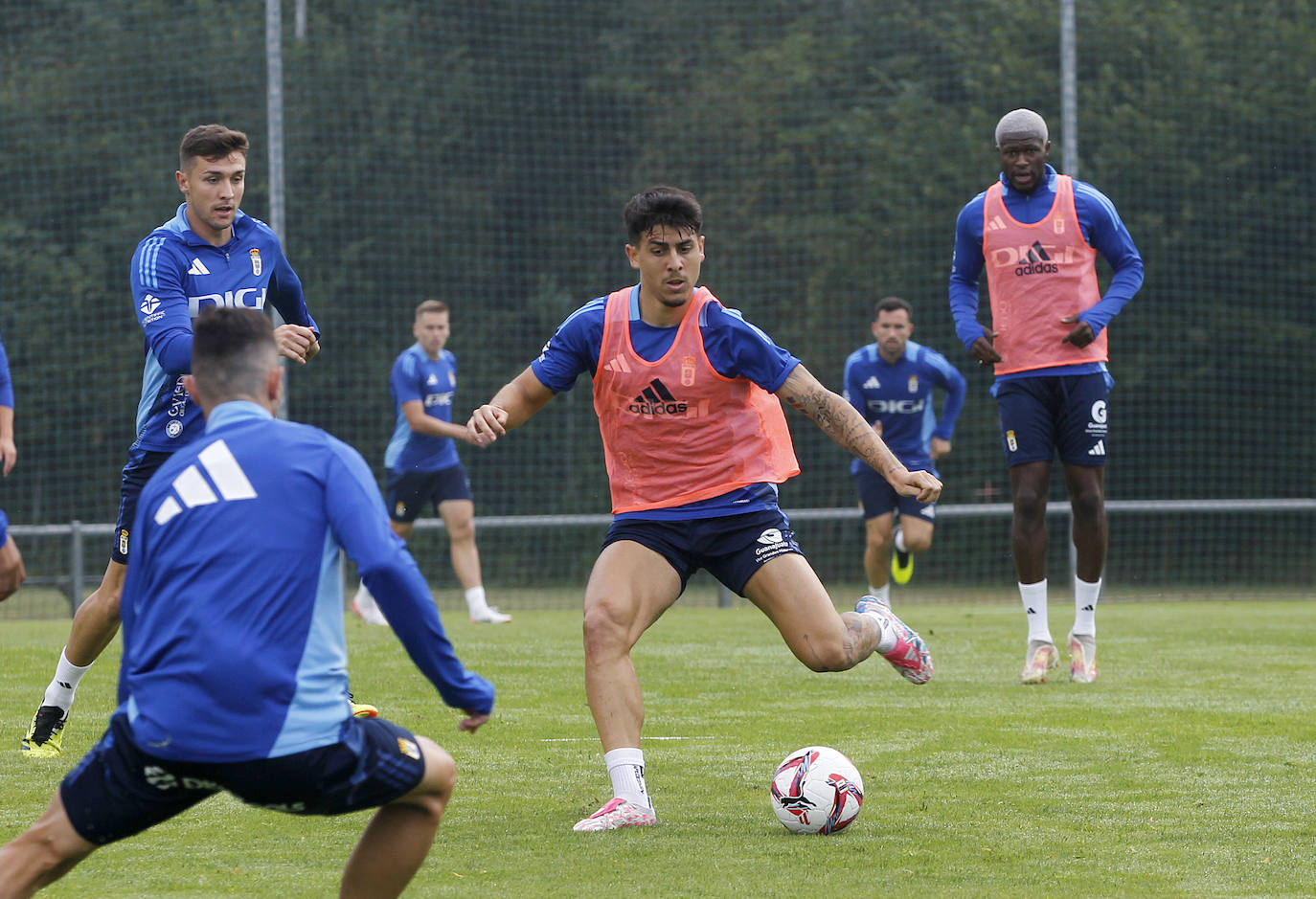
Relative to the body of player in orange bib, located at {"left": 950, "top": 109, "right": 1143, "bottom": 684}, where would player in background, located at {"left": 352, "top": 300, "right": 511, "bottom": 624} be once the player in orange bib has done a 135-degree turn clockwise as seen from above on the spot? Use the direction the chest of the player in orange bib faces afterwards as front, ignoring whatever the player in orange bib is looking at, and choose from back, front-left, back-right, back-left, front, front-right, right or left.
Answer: front

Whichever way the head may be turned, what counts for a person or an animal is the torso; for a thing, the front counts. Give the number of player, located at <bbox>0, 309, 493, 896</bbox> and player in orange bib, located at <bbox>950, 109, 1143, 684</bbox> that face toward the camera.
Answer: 1

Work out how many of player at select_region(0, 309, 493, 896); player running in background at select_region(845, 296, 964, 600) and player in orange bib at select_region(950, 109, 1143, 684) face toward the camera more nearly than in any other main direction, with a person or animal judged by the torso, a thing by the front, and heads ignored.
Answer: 2

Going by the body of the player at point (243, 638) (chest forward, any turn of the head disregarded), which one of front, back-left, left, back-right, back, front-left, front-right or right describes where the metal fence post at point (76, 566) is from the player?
front-left

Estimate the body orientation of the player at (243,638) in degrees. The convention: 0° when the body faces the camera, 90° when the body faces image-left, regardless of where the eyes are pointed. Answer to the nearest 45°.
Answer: approximately 225°

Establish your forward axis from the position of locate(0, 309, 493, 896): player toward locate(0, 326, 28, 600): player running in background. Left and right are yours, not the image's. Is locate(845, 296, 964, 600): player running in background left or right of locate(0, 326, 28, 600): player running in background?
right

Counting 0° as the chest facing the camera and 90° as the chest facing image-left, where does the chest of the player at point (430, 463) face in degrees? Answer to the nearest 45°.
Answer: approximately 315°

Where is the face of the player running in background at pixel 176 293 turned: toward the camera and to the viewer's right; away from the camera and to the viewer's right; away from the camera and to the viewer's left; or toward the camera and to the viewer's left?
toward the camera and to the viewer's right

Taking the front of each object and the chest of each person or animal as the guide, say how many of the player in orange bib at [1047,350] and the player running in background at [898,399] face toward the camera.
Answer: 2

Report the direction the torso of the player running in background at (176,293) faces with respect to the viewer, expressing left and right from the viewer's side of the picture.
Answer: facing the viewer and to the right of the viewer

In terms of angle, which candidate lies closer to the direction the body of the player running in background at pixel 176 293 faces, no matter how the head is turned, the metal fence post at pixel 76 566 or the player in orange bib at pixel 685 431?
the player in orange bib

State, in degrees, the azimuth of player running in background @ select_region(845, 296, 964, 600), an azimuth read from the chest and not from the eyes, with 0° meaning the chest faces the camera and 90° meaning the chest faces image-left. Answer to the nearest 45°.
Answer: approximately 0°

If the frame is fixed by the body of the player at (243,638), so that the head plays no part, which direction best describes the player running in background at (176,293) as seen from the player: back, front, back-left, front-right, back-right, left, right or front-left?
front-left
